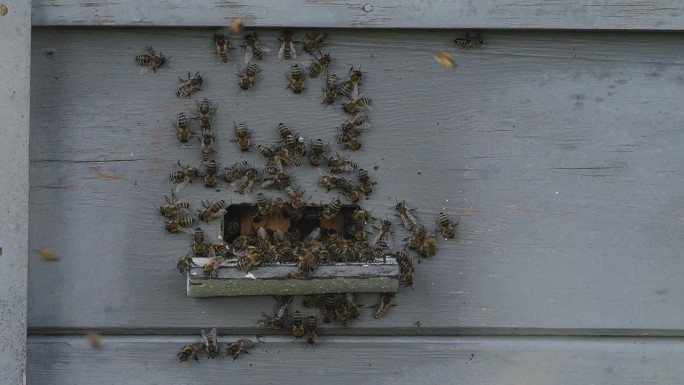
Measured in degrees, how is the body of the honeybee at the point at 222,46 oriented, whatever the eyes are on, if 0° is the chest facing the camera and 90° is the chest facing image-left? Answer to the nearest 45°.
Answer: approximately 180°

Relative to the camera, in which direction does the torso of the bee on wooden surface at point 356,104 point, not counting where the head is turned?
to the viewer's left

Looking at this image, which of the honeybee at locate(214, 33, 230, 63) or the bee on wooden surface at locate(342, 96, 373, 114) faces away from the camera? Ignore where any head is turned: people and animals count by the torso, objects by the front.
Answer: the honeybee
